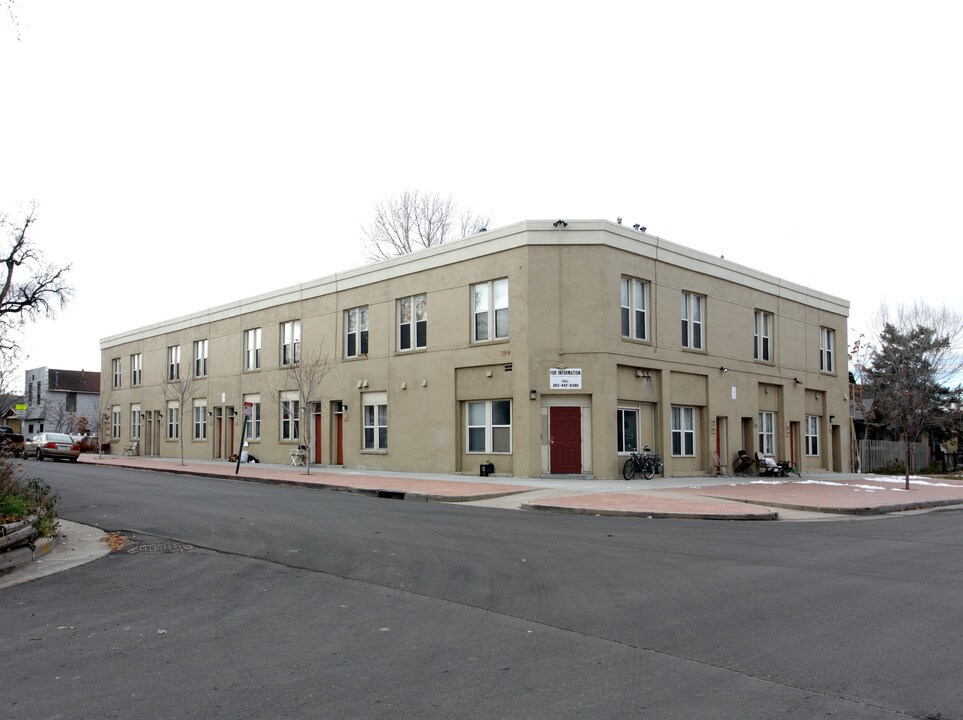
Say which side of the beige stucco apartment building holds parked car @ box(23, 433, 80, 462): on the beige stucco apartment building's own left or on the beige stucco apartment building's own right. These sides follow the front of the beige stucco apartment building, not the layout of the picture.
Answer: on the beige stucco apartment building's own right

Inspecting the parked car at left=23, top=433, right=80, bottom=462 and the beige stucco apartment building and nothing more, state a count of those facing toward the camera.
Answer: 1

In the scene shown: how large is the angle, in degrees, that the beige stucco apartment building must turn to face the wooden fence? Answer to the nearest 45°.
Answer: approximately 135° to its left

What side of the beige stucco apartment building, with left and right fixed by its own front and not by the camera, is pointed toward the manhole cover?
front

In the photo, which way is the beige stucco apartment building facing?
toward the camera
